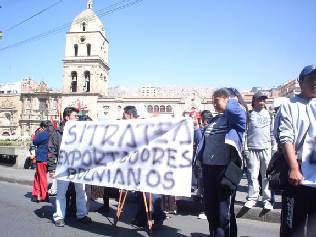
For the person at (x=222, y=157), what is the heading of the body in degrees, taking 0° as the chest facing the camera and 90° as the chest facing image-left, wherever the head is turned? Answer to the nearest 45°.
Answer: approximately 45°

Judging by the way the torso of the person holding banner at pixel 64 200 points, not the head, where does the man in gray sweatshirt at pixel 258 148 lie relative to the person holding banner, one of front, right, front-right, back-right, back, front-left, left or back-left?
front-left

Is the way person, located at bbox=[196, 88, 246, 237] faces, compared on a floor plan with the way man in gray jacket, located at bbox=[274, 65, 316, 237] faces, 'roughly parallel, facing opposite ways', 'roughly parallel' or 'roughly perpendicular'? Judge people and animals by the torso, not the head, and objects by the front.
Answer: roughly perpendicular

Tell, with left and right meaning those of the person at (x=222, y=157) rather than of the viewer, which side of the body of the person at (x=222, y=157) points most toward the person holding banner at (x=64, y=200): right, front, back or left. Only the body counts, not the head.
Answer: right

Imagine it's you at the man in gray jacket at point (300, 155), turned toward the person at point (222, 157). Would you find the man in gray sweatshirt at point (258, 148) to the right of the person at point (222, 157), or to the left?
right

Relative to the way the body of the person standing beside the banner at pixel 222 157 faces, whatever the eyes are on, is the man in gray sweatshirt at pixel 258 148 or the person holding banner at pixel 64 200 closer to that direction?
the person holding banner

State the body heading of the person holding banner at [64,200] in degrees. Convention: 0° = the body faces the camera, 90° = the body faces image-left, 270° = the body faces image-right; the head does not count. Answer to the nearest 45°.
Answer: approximately 315°

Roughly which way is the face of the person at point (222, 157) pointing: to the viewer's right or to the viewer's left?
to the viewer's left
